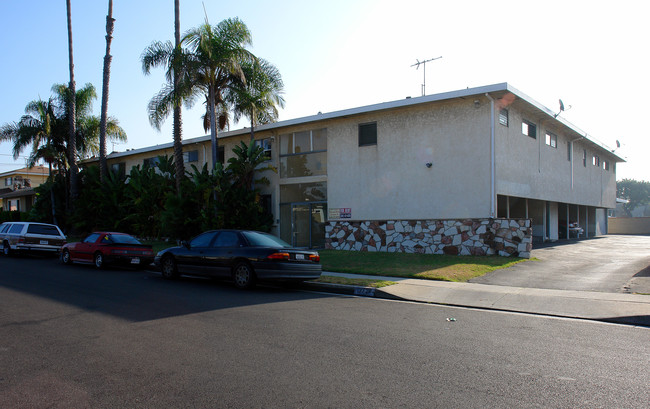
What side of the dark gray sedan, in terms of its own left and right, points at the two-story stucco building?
right

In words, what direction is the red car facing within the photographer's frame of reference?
facing away from the viewer and to the left of the viewer

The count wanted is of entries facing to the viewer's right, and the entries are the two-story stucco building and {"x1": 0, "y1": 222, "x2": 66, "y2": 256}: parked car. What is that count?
0

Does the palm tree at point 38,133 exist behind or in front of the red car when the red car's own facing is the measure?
in front

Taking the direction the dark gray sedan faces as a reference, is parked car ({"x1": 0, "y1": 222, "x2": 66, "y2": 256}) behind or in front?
in front

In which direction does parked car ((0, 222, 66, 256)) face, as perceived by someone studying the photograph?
facing away from the viewer and to the left of the viewer

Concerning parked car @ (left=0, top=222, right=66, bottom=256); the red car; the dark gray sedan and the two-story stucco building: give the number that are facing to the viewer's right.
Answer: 0

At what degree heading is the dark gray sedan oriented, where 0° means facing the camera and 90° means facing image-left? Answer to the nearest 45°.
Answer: approximately 135°

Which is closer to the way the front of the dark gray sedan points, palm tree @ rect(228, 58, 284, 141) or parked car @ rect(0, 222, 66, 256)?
the parked car

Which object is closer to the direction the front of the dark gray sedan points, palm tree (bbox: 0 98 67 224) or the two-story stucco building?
the palm tree

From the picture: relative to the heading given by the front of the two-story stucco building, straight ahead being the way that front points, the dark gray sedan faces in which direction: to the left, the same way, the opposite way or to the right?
to the right

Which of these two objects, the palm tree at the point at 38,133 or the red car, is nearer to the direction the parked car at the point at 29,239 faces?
the palm tree

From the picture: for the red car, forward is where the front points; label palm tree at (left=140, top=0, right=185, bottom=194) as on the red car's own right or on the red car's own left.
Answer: on the red car's own right
